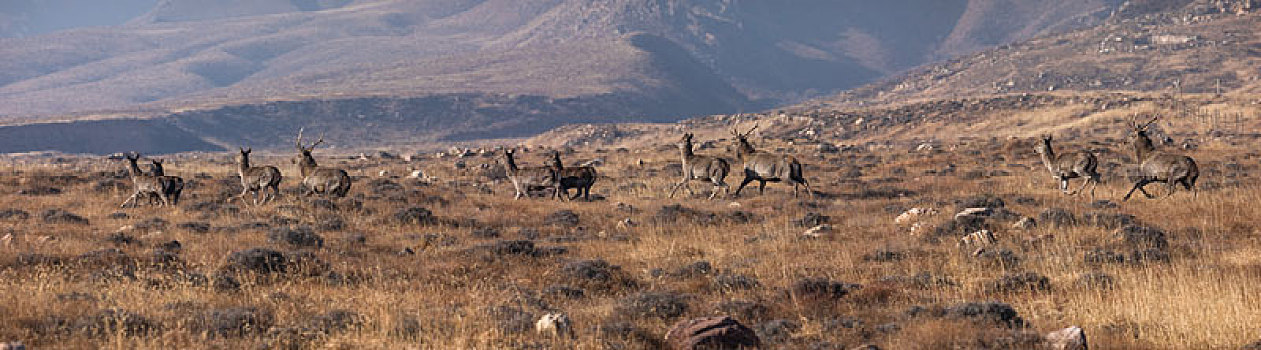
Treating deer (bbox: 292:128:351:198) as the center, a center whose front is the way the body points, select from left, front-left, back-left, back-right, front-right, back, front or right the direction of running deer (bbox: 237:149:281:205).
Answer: front-right

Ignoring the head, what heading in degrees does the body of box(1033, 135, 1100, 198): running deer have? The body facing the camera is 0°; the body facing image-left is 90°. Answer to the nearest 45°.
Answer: approximately 90°

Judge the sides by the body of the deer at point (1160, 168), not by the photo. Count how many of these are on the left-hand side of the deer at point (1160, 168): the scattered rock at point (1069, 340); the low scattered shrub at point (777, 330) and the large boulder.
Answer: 3

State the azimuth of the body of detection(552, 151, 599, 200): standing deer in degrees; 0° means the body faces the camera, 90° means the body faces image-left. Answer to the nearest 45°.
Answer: approximately 90°

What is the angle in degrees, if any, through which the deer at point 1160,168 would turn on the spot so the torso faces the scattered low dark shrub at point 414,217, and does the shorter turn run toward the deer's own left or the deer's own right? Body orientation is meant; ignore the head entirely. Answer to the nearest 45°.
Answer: approximately 45° to the deer's own left

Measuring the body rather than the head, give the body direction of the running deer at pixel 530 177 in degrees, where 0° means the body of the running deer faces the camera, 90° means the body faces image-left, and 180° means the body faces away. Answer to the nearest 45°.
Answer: approximately 90°

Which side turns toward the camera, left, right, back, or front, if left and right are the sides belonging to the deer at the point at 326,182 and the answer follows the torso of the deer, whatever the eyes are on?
left

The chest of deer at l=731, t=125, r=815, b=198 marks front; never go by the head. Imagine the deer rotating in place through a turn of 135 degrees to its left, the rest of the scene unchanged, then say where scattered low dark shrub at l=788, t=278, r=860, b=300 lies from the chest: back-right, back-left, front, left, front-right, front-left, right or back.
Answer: front-right

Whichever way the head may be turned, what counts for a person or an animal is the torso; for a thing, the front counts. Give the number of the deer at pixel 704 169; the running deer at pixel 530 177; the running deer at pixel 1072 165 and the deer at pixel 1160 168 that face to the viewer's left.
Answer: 4

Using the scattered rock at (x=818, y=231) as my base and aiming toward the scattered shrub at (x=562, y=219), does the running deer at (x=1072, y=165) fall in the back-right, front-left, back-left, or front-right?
back-right

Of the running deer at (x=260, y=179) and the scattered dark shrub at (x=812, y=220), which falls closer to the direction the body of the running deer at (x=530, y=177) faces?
the running deer at (x=260, y=179)

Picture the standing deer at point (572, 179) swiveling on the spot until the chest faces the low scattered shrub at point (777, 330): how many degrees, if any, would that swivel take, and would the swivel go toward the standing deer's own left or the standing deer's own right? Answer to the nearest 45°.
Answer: approximately 90° to the standing deer's own left

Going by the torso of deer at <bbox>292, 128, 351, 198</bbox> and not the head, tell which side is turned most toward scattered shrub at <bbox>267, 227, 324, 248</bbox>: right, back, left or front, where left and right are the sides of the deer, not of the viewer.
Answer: left

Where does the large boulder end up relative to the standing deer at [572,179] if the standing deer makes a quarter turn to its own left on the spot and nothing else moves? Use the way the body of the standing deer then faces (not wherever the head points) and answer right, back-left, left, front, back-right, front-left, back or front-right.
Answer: front

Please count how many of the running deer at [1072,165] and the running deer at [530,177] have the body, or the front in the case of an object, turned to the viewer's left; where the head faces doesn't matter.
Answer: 2

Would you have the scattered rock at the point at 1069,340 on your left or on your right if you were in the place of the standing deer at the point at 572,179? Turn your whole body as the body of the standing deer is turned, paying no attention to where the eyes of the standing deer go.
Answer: on your left
